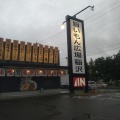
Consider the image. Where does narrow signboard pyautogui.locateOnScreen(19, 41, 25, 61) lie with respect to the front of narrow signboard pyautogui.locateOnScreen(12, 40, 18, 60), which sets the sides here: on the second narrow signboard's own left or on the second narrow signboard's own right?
on the second narrow signboard's own left

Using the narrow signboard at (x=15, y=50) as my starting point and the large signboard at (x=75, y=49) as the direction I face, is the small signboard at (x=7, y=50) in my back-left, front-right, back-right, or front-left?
back-right

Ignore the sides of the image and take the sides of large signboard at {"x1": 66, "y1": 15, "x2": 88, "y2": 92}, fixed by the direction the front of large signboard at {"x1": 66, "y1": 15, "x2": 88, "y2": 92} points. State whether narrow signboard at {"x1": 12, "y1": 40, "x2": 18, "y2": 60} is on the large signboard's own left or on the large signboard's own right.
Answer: on the large signboard's own right

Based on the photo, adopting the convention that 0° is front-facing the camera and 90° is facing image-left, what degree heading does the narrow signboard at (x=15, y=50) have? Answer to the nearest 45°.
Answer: approximately 0°

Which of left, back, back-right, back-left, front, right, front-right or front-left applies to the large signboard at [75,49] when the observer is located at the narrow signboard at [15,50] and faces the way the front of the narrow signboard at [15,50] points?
left

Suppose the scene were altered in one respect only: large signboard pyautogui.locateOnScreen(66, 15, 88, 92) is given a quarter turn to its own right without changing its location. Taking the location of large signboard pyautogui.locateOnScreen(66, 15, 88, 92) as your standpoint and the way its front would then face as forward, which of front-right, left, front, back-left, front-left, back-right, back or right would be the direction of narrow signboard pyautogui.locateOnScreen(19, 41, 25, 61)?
front-right

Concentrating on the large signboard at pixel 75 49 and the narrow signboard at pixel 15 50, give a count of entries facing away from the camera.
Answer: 0

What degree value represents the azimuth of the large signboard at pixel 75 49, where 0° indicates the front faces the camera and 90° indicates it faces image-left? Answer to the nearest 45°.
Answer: approximately 315°
